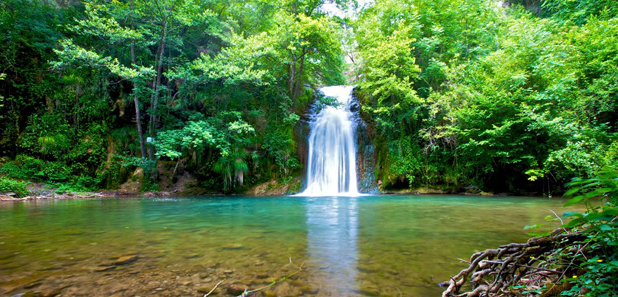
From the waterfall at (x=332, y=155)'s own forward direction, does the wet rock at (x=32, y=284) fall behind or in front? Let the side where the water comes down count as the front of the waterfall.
in front

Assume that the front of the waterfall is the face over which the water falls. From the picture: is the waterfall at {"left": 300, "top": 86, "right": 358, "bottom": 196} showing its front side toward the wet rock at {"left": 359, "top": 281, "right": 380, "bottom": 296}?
yes

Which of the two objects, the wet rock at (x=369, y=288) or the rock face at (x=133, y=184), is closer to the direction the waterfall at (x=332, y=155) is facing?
the wet rock

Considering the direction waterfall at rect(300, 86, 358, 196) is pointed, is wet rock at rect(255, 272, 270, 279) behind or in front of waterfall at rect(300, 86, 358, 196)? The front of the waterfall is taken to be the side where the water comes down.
in front

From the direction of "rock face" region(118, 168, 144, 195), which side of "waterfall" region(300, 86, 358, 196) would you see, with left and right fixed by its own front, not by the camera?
right

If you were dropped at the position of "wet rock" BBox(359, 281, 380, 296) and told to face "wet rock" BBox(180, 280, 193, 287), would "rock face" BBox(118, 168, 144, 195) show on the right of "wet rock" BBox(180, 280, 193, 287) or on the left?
right

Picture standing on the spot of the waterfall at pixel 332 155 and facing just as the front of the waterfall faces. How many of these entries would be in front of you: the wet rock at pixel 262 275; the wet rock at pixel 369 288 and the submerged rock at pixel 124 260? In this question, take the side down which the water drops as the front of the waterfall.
3

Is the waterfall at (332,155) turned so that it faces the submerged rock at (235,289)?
yes

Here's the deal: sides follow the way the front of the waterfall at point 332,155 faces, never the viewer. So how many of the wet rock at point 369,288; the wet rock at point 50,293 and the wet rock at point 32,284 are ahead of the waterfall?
3

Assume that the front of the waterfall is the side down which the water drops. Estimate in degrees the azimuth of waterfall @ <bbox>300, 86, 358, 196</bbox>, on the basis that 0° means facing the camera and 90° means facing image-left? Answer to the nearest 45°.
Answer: approximately 0°

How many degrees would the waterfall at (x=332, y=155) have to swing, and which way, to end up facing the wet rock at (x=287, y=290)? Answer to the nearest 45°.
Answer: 0° — it already faces it
